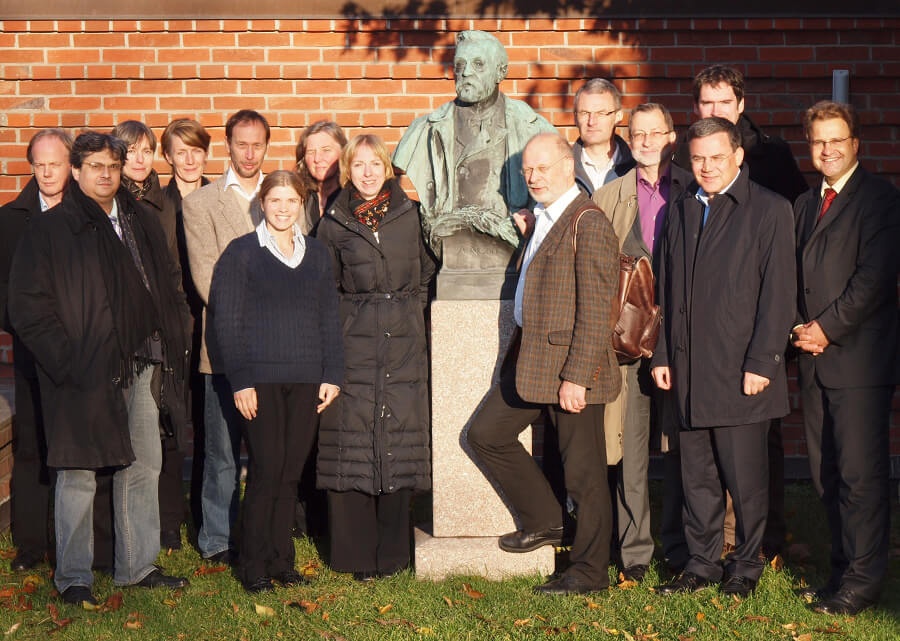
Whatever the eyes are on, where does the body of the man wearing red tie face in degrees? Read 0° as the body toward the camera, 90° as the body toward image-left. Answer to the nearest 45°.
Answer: approximately 45°

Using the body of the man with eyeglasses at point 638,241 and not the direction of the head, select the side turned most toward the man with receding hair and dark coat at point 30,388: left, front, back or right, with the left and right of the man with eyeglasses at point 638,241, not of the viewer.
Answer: right

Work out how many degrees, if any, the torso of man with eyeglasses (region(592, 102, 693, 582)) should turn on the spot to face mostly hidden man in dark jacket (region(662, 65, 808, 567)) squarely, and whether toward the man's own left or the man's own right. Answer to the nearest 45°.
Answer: approximately 135° to the man's own left

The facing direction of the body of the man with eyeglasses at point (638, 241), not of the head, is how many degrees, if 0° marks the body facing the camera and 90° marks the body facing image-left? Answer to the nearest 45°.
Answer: approximately 0°

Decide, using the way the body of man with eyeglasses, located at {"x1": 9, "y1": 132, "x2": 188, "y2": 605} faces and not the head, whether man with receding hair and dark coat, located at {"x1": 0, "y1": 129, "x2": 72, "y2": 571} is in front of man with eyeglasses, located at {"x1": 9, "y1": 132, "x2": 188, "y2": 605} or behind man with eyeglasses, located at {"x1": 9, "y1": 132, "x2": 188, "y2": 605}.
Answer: behind
